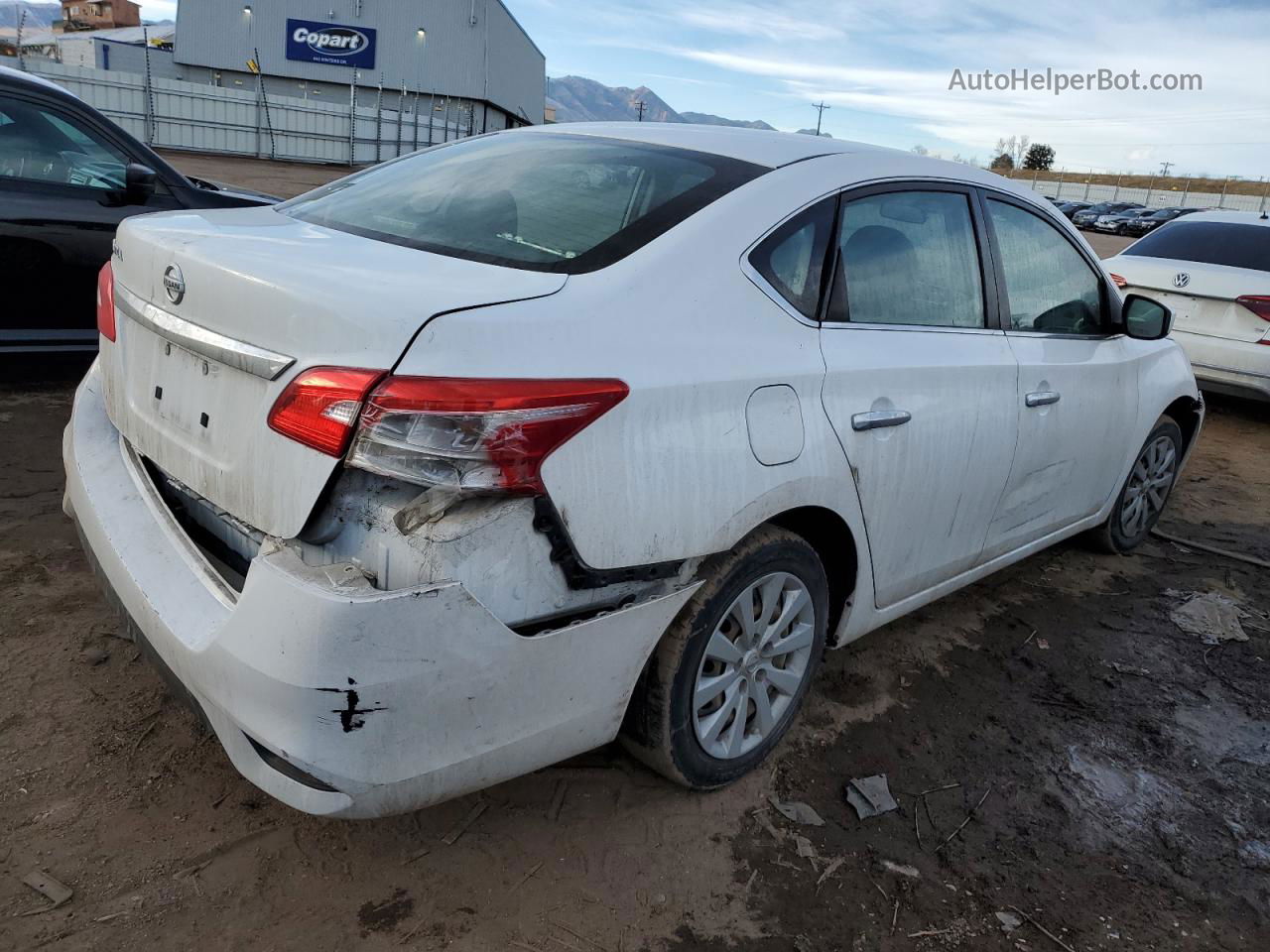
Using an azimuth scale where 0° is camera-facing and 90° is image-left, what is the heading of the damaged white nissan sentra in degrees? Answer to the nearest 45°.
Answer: approximately 225°

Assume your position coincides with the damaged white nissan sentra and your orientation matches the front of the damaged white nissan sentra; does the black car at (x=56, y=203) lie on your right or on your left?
on your left

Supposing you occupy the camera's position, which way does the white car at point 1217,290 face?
facing away from the viewer and to the right of the viewer

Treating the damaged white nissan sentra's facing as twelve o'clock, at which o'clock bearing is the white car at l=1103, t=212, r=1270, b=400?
The white car is roughly at 12 o'clock from the damaged white nissan sentra.

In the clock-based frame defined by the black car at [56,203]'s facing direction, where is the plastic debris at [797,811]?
The plastic debris is roughly at 2 o'clock from the black car.

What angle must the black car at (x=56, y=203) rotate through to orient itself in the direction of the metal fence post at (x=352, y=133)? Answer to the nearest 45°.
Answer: approximately 90° to its left

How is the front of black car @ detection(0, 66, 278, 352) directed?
to the viewer's right
